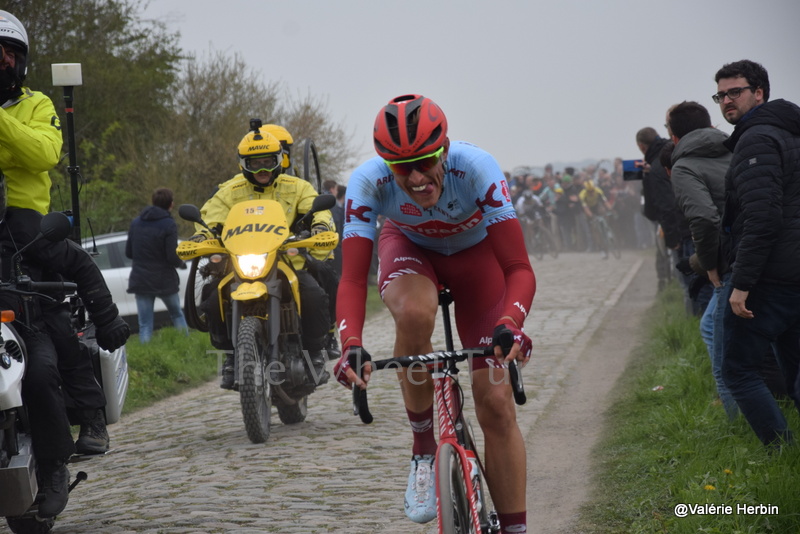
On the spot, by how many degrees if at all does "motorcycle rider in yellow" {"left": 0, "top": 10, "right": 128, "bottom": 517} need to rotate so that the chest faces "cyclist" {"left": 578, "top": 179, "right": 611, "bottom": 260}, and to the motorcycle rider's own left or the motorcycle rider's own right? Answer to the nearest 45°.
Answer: approximately 180°

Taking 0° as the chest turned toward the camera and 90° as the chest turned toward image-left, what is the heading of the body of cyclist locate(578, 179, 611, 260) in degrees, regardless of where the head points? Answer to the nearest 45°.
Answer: approximately 0°

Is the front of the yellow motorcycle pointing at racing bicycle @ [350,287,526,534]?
yes

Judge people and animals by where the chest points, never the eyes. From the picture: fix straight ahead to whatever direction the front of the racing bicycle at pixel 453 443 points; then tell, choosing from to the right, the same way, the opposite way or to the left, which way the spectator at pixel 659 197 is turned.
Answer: to the right

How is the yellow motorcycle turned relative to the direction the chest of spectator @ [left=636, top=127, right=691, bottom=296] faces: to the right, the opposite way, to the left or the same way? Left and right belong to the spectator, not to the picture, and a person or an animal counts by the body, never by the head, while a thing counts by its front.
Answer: to the left

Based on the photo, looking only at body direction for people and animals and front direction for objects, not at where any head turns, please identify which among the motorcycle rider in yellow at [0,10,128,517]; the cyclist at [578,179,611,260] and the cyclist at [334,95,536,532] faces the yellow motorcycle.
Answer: the cyclist at [578,179,611,260]

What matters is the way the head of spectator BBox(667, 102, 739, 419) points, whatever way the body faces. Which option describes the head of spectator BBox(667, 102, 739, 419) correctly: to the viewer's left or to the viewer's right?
to the viewer's left
